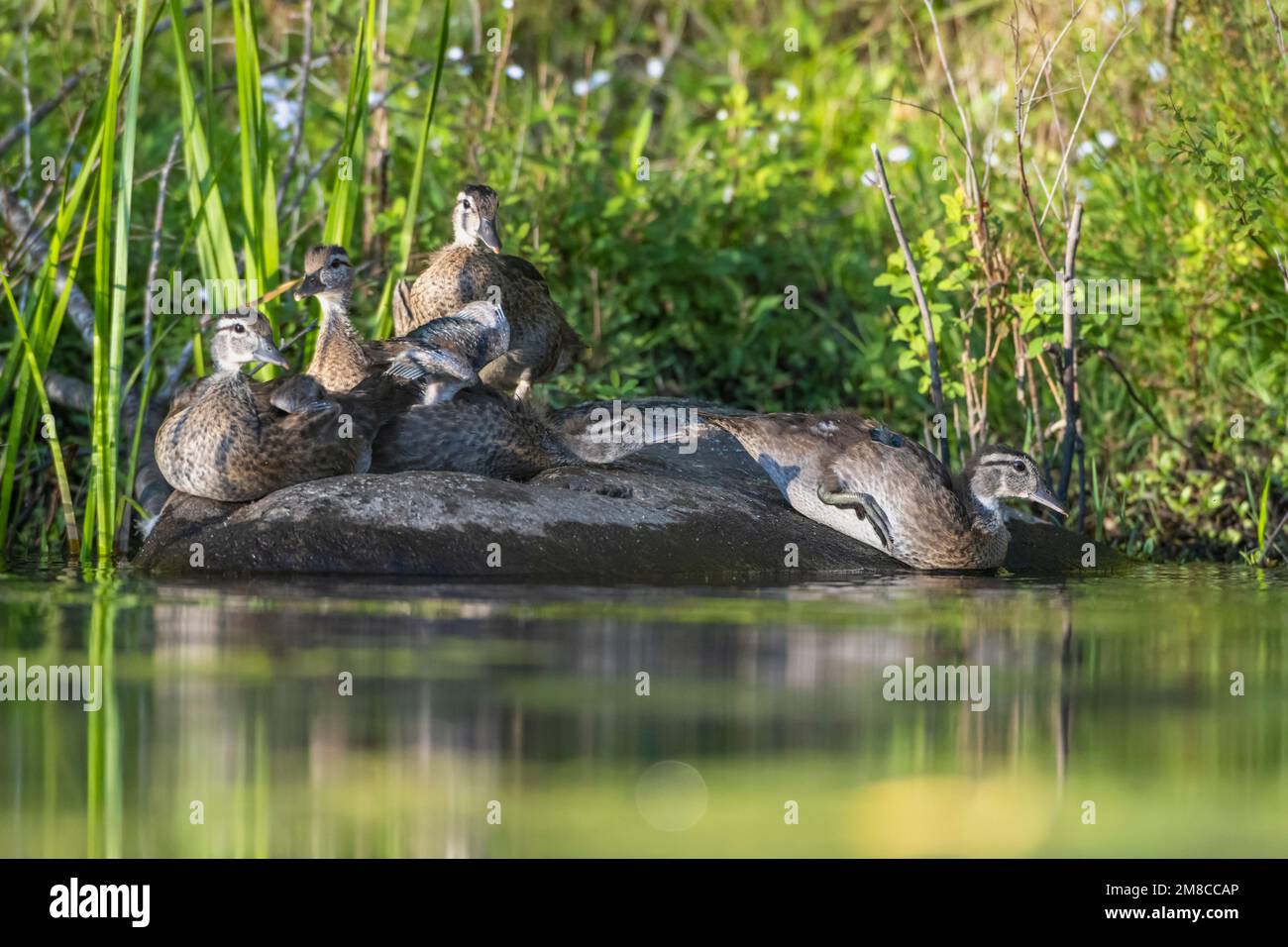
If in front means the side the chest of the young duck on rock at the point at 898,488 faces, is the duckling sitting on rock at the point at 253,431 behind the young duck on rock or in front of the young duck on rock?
behind

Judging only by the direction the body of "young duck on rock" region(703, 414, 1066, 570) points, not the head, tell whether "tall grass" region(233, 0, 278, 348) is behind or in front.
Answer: behind

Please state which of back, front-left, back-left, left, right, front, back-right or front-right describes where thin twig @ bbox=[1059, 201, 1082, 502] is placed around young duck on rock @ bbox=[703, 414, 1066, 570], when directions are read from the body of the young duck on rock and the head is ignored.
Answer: front-left

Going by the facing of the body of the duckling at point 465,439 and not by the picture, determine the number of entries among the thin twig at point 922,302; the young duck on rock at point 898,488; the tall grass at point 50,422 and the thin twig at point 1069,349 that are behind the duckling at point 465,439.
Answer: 1

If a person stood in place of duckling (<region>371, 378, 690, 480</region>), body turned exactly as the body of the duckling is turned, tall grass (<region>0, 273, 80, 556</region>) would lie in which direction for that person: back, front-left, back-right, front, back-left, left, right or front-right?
back

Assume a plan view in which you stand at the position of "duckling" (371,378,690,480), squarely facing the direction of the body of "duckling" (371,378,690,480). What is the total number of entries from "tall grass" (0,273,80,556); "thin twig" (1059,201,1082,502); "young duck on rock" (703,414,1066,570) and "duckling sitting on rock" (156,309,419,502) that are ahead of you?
2

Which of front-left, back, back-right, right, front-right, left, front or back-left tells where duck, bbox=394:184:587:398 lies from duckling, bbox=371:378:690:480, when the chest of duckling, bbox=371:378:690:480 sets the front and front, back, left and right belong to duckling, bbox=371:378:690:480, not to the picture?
left

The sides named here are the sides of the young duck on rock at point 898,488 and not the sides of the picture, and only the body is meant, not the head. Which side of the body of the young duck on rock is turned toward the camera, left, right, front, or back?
right

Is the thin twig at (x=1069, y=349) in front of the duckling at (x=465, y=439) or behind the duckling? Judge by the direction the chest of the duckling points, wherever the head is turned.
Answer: in front

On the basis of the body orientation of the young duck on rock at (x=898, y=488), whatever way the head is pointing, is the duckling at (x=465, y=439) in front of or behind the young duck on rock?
behind

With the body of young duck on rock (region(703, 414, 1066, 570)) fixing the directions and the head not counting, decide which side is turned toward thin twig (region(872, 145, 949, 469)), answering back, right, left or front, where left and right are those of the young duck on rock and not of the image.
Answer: left

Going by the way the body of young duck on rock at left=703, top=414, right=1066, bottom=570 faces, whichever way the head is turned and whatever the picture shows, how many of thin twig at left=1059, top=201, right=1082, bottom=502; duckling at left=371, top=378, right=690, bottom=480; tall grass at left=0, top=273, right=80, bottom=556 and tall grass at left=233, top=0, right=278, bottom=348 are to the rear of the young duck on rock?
3

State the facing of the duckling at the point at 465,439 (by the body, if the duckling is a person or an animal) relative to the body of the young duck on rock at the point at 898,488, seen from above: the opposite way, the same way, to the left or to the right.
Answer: the same way

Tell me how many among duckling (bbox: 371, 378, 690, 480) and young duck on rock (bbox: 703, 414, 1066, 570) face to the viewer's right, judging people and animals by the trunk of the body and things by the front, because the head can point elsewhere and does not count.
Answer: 2

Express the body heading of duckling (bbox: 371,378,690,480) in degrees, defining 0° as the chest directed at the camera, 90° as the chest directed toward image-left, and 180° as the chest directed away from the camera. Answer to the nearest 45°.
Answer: approximately 270°
